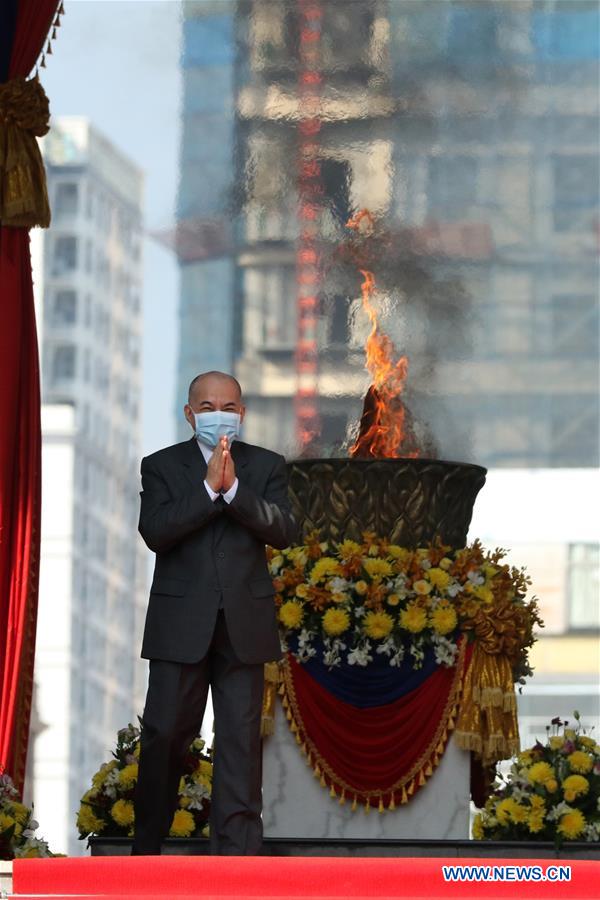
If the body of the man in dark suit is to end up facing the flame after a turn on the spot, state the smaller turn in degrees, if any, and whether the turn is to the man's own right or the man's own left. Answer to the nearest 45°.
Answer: approximately 180°

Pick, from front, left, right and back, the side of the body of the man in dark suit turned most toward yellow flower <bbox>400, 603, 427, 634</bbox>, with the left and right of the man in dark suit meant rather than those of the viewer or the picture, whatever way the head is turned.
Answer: left

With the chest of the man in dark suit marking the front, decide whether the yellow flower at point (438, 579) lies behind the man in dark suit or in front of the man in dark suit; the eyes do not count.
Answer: behind

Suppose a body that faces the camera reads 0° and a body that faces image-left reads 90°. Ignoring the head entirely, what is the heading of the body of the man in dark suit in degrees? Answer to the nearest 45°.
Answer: approximately 0°

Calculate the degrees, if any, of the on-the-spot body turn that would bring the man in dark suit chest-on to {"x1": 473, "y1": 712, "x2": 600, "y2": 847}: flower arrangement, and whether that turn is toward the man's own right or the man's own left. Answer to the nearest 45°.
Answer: approximately 135° to the man's own left

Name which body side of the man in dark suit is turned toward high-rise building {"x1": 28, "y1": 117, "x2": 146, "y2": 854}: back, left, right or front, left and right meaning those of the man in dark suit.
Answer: back

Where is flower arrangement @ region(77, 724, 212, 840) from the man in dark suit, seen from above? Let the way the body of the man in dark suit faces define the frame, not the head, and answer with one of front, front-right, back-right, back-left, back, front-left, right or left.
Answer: back

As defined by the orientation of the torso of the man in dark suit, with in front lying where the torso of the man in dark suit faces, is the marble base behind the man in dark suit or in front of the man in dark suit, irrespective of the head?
behind

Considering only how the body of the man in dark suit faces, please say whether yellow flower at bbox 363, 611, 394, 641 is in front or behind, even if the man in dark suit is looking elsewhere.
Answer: behind

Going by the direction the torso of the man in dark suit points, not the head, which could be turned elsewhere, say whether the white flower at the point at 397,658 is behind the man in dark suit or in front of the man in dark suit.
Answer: behind
